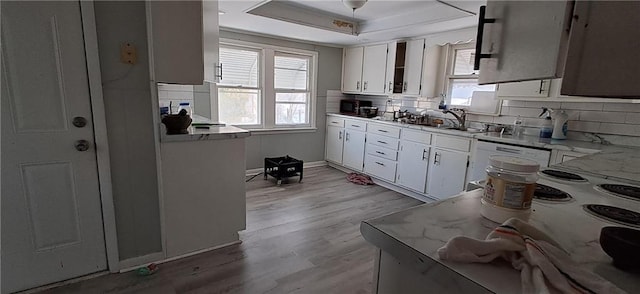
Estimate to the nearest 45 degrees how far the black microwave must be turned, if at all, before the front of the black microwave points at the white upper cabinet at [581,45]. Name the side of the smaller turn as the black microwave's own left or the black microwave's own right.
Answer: approximately 45° to the black microwave's own left

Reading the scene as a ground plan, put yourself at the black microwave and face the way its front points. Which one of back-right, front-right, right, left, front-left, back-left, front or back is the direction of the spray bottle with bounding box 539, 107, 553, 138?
left

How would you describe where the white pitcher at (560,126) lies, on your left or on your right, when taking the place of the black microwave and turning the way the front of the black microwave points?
on your left

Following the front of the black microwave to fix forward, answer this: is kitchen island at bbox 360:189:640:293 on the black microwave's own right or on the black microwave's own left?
on the black microwave's own left

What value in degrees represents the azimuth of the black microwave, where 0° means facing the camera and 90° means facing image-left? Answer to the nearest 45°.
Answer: approximately 45°

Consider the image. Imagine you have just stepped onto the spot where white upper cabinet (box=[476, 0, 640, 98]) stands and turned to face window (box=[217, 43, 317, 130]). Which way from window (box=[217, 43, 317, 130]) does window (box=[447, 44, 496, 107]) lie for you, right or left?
right

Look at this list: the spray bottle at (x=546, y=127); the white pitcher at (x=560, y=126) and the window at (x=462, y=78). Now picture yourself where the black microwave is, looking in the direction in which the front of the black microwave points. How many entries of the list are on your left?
3

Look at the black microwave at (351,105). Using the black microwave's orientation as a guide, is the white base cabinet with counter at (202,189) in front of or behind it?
in front

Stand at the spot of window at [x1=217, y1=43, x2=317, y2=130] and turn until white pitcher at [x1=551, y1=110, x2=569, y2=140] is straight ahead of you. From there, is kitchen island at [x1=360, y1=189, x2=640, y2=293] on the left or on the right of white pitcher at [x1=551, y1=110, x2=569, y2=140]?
right

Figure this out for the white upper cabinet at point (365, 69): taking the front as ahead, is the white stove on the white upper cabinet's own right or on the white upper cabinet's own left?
on the white upper cabinet's own left

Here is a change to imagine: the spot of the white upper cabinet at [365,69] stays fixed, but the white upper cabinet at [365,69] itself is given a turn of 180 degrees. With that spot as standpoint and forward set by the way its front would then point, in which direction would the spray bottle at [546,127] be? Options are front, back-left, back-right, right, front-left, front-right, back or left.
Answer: right

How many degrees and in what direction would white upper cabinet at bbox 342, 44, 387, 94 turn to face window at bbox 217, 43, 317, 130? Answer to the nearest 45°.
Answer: approximately 45° to its right

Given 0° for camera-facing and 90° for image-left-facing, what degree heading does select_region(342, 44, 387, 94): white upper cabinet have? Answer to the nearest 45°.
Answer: approximately 45°

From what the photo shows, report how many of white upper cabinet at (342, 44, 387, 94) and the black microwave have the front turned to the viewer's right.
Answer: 0
